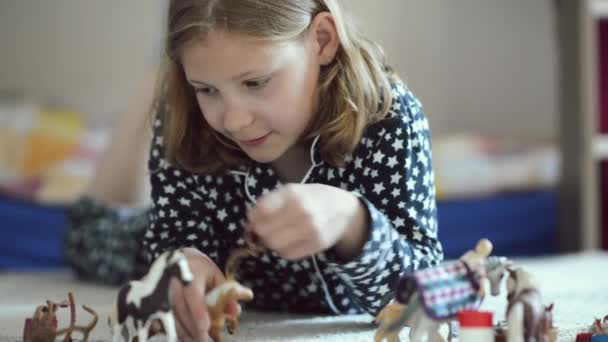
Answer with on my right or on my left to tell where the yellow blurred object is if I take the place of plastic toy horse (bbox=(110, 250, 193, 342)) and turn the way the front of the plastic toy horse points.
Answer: on my left

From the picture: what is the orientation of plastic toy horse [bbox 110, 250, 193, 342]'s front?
to the viewer's right
